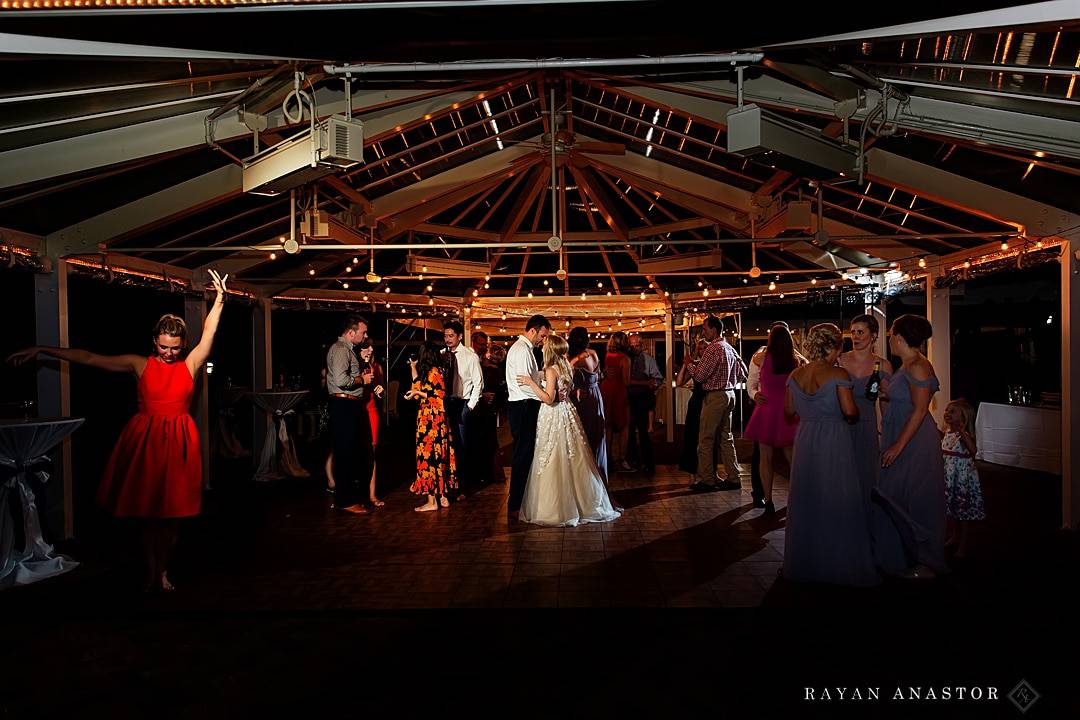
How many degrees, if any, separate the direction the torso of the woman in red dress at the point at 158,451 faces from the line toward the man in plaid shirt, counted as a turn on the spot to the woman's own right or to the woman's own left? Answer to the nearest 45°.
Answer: approximately 90° to the woman's own left

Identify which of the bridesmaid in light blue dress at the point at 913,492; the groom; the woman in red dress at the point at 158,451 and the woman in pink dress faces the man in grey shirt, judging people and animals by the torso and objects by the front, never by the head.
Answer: the bridesmaid in light blue dress

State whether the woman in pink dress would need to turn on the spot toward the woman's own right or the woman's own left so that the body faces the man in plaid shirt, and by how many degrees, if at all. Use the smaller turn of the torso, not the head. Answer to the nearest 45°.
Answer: approximately 45° to the woman's own left

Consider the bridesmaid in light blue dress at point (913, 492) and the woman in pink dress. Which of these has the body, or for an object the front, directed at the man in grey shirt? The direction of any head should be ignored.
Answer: the bridesmaid in light blue dress

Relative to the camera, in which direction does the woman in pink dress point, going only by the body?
away from the camera

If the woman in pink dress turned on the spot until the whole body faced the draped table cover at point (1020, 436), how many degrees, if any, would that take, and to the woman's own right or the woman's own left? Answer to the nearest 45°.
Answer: approximately 45° to the woman's own right

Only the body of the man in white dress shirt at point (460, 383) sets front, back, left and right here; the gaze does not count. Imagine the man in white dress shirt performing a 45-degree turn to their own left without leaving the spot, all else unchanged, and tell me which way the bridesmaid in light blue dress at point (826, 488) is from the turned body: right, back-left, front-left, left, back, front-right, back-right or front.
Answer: front-left

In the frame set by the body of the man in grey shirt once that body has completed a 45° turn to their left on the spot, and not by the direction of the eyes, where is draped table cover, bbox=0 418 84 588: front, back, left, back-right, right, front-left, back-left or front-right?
back

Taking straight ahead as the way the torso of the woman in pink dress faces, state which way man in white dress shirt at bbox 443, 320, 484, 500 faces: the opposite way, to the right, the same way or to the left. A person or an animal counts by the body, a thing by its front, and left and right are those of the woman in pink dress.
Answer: the opposite way

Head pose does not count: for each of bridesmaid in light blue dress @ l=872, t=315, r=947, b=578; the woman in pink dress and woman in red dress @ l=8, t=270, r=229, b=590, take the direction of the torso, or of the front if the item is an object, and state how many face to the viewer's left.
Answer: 1

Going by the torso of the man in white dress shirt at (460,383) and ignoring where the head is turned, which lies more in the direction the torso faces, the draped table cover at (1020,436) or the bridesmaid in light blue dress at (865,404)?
the bridesmaid in light blue dress

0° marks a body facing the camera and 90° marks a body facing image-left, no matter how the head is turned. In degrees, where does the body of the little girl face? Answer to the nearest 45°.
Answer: approximately 45°

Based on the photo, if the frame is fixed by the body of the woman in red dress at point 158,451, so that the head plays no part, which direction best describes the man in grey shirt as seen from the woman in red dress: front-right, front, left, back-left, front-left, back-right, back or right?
back-left

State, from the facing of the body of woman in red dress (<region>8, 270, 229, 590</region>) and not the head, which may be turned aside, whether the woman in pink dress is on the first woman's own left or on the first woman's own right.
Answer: on the first woman's own left

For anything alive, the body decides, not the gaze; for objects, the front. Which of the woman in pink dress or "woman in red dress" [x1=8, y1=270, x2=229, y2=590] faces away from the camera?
the woman in pink dress

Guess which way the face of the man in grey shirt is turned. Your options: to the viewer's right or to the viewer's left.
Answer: to the viewer's right

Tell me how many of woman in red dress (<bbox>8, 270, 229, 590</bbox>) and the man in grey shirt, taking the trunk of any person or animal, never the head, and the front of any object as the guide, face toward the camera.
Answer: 1

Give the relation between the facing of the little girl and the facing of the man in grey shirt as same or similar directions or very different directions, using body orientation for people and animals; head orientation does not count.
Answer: very different directions
